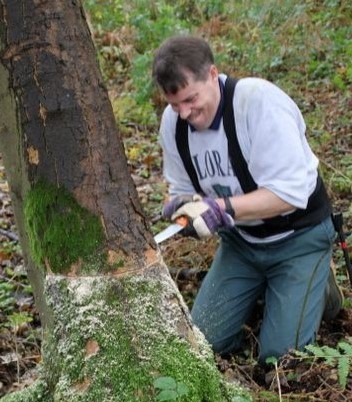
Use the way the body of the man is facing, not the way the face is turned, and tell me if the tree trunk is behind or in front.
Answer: in front

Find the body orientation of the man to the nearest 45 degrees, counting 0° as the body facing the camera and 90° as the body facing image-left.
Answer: approximately 45°

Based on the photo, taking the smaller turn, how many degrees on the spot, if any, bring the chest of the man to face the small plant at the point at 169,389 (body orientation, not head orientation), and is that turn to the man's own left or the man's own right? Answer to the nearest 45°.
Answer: approximately 45° to the man's own left
